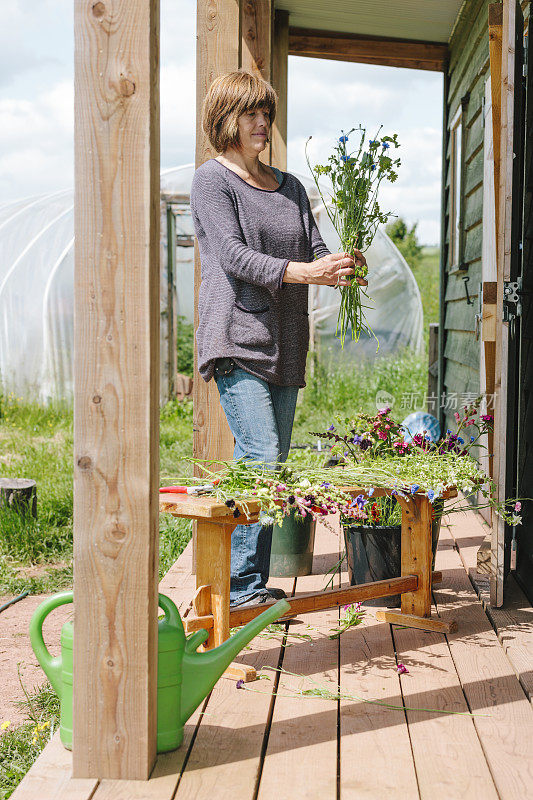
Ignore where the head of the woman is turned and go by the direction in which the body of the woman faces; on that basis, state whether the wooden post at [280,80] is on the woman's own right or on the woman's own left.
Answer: on the woman's own left

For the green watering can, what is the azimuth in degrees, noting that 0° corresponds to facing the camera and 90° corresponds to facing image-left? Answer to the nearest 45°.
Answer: approximately 270°

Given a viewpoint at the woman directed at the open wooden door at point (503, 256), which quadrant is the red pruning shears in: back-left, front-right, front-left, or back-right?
back-right

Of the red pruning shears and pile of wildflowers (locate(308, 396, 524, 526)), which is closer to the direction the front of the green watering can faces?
the pile of wildflowers

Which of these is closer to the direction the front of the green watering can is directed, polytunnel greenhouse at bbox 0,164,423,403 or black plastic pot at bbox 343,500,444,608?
the black plastic pot

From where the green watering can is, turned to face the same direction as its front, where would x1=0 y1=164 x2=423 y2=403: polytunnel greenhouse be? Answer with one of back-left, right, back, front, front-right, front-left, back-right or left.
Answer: left

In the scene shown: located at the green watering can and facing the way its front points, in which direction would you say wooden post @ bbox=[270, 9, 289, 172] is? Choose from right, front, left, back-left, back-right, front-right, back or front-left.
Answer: left

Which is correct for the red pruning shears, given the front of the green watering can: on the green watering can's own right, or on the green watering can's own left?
on the green watering can's own left

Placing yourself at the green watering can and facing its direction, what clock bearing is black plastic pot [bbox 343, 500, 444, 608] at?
The black plastic pot is roughly at 10 o'clock from the green watering can.

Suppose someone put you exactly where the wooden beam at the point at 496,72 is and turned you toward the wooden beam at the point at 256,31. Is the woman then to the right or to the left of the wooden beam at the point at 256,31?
left

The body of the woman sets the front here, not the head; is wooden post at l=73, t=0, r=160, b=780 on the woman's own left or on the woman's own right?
on the woman's own right

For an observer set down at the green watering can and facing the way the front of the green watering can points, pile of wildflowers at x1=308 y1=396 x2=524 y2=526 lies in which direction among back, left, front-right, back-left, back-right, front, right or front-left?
front-left

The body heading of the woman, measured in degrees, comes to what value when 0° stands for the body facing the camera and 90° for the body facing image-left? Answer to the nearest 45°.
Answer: approximately 315°
